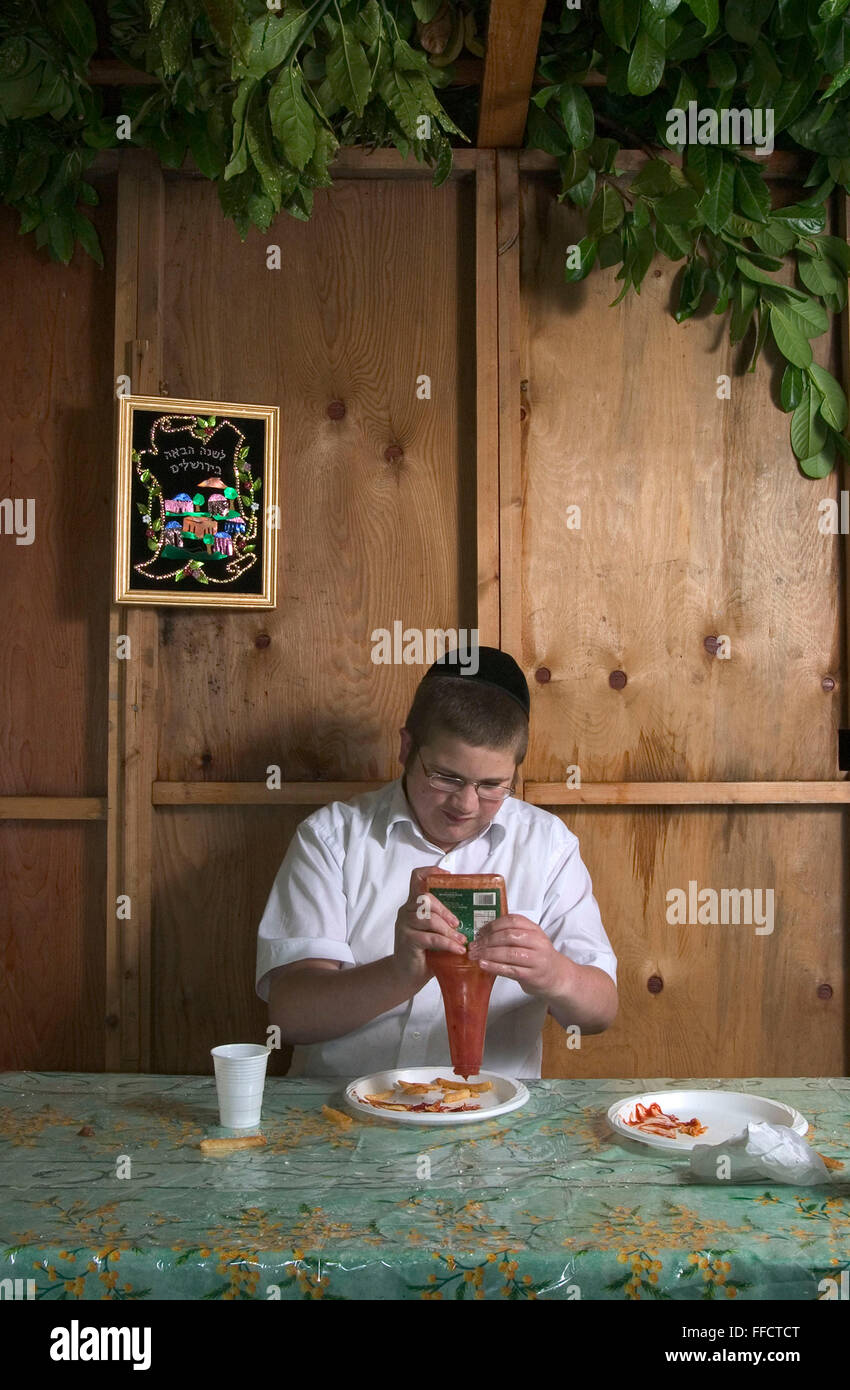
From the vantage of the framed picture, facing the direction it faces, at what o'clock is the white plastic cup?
The white plastic cup is roughly at 12 o'clock from the framed picture.

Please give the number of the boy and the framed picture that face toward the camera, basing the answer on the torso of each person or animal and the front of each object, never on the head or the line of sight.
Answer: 2

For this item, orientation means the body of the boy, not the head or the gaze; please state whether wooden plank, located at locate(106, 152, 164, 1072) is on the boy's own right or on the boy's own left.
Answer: on the boy's own right

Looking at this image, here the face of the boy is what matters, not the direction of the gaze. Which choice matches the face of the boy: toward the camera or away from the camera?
toward the camera

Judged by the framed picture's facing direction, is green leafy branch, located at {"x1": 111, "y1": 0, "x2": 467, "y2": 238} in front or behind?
in front

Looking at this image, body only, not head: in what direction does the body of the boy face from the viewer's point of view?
toward the camera

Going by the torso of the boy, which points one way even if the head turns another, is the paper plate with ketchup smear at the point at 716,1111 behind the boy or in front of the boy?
in front

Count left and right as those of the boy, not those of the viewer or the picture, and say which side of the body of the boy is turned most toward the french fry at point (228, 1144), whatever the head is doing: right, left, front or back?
front

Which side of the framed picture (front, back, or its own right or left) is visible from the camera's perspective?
front

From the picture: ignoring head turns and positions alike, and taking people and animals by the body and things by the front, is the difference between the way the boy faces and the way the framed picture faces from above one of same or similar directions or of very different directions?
same or similar directions

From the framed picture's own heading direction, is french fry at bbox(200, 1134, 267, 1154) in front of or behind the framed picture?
in front

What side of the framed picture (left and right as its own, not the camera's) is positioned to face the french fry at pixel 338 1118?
front

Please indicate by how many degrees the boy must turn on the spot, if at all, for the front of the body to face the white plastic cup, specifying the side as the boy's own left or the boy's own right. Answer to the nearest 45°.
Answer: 0° — they already face it
